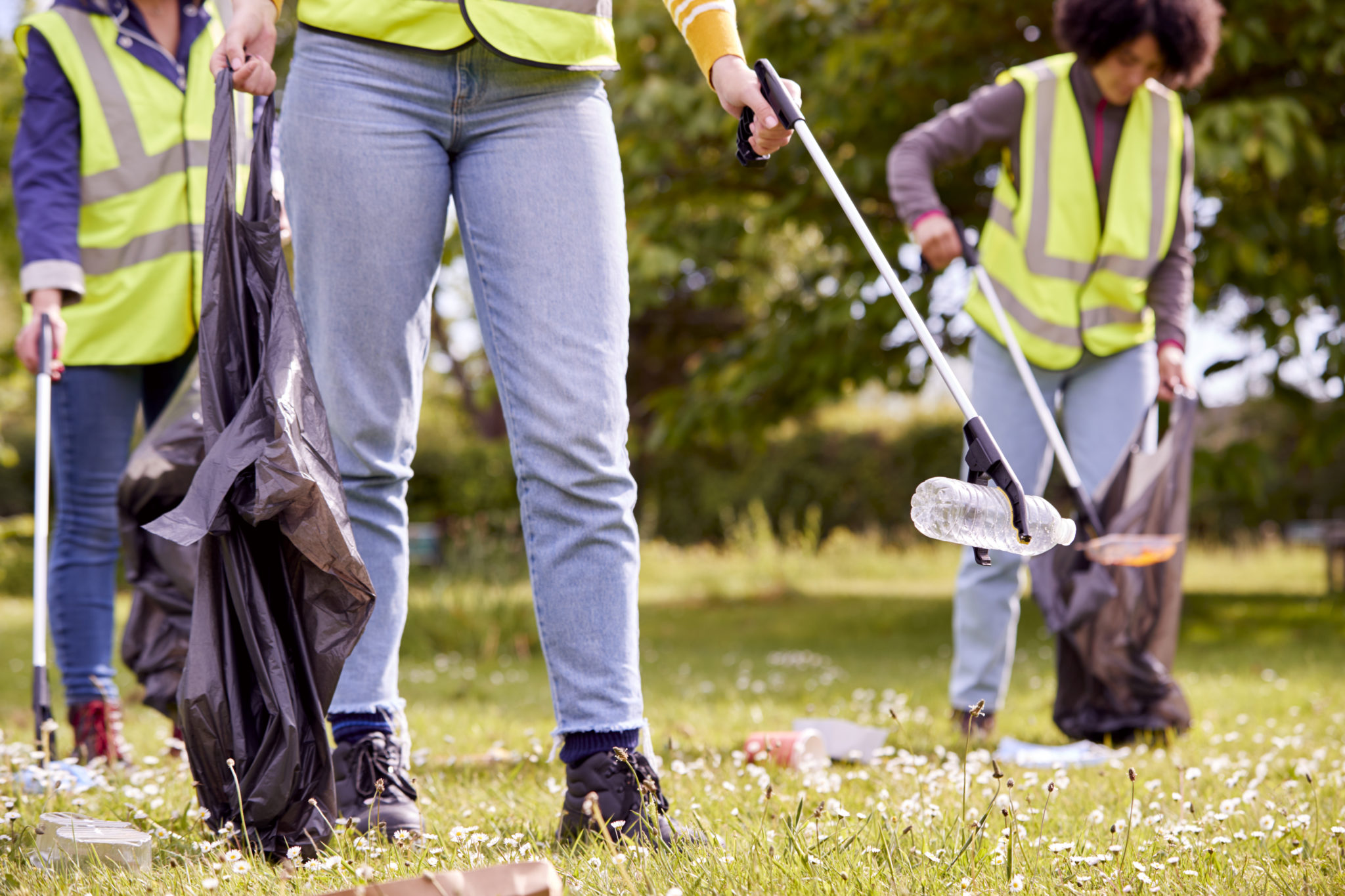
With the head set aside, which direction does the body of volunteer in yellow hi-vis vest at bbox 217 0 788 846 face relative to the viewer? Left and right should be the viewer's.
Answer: facing the viewer

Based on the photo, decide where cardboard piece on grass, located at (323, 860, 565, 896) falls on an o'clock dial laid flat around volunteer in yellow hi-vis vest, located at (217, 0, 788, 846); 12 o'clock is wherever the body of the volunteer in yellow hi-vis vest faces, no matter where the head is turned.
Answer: The cardboard piece on grass is roughly at 12 o'clock from the volunteer in yellow hi-vis vest.

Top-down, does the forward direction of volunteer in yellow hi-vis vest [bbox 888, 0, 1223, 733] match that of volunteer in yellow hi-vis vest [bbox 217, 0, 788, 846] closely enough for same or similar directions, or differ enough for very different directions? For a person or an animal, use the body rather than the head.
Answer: same or similar directions

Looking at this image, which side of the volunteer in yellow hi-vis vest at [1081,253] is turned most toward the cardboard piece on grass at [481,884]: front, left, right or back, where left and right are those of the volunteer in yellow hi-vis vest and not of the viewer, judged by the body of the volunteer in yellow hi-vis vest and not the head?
front

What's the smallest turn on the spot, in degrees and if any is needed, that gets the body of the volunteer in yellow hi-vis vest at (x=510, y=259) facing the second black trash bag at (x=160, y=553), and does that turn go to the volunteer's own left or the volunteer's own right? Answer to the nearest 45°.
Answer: approximately 135° to the volunteer's own right

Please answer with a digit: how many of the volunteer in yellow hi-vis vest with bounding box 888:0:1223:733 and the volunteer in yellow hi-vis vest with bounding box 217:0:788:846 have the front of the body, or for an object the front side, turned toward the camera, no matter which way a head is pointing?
2

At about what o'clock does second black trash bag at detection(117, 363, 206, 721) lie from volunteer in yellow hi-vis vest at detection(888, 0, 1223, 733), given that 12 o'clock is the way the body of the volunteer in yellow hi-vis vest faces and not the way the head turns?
The second black trash bag is roughly at 2 o'clock from the volunteer in yellow hi-vis vest.

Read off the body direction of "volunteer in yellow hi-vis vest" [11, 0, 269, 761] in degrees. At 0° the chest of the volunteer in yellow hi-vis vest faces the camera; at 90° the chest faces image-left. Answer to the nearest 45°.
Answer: approximately 315°

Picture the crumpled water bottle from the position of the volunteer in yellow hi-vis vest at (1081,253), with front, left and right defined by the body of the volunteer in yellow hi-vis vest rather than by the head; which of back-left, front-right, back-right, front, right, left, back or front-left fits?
front

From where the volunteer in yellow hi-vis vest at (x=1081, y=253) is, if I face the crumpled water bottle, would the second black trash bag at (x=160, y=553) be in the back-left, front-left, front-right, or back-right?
front-right

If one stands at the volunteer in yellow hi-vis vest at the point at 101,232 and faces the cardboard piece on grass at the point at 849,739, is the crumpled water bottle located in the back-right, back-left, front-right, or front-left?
front-right
